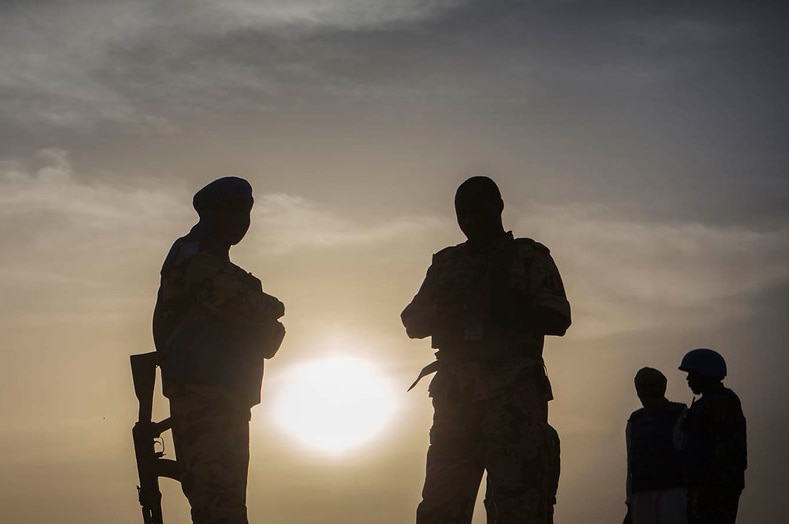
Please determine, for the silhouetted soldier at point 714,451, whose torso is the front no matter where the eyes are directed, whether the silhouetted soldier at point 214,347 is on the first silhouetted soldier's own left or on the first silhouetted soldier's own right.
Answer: on the first silhouetted soldier's own left

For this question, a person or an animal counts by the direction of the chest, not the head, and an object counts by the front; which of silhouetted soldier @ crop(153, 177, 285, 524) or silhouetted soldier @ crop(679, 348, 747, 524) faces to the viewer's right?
silhouetted soldier @ crop(153, 177, 285, 524)

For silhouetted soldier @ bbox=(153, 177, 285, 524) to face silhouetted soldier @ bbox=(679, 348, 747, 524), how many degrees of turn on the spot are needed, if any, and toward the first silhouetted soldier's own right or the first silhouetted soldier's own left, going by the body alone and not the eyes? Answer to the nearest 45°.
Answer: approximately 45° to the first silhouetted soldier's own left

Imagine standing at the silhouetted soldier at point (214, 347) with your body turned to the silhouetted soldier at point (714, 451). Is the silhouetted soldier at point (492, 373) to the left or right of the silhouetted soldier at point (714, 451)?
right

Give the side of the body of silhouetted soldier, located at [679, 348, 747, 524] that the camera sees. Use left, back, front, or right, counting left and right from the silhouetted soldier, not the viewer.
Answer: left

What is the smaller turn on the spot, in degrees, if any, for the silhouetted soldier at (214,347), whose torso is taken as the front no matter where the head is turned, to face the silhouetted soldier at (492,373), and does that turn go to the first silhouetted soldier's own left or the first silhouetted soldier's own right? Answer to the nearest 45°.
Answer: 0° — they already face them

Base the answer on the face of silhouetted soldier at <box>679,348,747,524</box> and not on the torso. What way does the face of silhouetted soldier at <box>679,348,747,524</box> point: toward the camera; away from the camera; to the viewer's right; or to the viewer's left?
to the viewer's left

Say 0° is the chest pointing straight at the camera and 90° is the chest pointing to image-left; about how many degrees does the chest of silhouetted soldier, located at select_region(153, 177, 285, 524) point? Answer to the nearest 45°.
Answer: approximately 270°

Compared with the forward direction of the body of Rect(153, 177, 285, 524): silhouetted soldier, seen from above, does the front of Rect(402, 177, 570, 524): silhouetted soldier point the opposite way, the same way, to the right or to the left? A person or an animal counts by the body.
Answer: to the right

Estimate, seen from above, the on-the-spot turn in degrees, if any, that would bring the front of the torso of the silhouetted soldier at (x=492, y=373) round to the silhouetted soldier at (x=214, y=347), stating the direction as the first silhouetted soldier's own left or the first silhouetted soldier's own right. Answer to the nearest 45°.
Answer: approximately 90° to the first silhouetted soldier's own right

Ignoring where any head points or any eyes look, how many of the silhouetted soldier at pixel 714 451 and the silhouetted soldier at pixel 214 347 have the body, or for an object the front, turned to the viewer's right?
1
